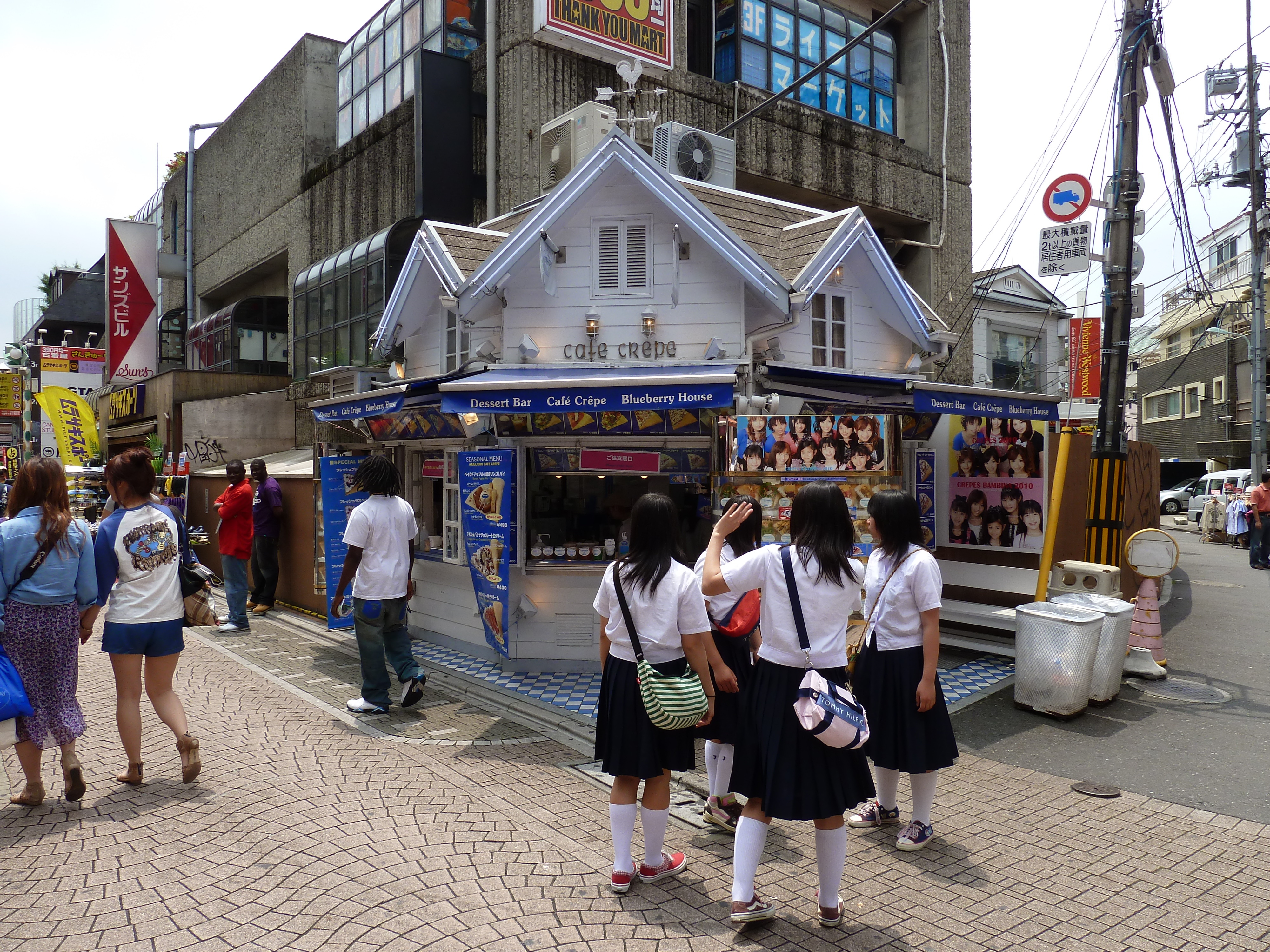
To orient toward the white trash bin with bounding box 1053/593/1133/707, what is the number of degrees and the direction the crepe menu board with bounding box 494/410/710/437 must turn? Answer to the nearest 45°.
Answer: approximately 90° to its left

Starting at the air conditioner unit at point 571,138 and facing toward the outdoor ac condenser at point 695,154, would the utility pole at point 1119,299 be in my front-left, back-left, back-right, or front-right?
front-right

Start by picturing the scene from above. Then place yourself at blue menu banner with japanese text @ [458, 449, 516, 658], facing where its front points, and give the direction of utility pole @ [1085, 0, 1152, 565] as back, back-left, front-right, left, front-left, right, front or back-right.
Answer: left

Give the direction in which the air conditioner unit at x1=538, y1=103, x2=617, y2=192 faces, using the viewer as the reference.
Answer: facing the viewer and to the left of the viewer

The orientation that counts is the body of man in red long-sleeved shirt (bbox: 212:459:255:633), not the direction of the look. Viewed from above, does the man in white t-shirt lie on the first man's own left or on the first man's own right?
on the first man's own left

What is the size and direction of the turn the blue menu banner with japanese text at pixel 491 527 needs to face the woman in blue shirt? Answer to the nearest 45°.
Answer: approximately 45° to its right

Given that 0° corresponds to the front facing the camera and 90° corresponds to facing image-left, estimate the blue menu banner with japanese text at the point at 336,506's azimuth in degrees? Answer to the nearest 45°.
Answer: approximately 0°

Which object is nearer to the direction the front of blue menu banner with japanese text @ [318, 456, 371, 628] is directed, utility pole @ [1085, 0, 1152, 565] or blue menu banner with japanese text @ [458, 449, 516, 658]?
the blue menu banner with japanese text

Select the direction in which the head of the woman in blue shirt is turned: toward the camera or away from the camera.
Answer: away from the camera

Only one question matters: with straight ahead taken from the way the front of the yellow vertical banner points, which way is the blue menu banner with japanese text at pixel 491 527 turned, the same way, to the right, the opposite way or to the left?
the same way
